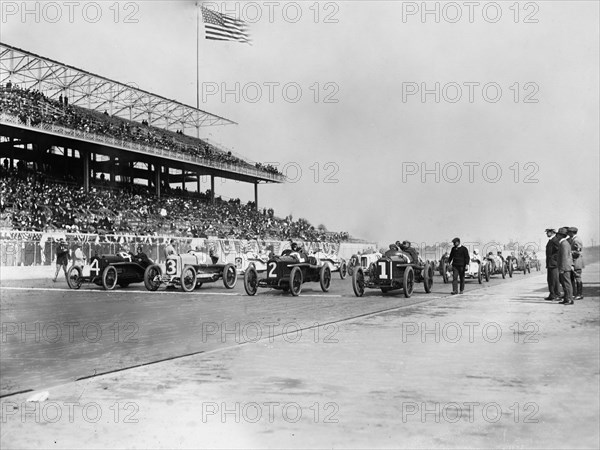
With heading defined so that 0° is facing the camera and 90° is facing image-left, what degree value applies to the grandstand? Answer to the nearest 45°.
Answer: approximately 315°

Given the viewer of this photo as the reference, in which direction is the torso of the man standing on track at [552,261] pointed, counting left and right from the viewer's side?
facing to the left of the viewer

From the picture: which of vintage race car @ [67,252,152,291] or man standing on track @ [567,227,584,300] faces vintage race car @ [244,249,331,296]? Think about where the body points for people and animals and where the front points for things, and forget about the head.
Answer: the man standing on track

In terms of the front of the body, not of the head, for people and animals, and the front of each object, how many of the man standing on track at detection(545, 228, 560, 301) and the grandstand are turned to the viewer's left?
1

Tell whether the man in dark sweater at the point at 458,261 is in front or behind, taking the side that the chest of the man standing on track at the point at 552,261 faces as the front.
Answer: in front

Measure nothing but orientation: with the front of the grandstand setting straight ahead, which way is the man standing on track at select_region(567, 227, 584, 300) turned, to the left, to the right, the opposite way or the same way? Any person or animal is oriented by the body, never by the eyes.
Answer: the opposite way

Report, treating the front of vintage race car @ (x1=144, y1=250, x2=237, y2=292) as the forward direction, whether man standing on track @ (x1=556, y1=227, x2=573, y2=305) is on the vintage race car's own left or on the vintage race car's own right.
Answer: on the vintage race car's own left

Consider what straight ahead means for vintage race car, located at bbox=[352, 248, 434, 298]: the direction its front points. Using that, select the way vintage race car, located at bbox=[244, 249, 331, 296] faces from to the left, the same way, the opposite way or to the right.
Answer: the same way

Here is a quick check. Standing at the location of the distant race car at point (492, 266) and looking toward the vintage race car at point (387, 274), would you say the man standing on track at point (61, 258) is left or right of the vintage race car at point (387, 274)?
right

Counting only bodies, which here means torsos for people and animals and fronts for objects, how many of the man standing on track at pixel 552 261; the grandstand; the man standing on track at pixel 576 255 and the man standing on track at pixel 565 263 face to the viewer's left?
3

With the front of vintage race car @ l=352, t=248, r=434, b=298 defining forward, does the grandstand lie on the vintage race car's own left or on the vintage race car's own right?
on the vintage race car's own right

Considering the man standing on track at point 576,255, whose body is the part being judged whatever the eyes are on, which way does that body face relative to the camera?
to the viewer's left

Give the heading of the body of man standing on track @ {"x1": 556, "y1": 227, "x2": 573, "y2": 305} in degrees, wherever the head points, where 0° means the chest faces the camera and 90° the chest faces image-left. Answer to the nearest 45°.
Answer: approximately 90°
